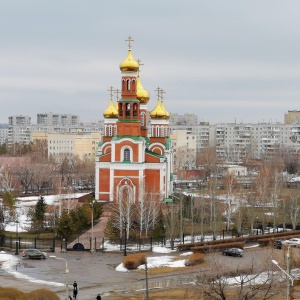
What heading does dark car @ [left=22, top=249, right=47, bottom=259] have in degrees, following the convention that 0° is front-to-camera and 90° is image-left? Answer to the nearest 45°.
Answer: approximately 270°

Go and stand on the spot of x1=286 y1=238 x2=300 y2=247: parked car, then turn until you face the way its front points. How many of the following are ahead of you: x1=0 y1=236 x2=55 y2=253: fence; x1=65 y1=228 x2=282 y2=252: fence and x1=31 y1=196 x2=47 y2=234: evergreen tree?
3

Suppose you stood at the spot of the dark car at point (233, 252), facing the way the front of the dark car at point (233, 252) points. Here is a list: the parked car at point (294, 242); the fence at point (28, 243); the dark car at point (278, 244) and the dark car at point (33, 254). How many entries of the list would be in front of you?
2

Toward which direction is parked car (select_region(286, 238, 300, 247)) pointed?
to the viewer's left

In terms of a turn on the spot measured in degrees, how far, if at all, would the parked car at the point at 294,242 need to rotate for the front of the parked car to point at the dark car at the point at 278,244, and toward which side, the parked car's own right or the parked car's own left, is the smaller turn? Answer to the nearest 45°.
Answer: approximately 45° to the parked car's own left

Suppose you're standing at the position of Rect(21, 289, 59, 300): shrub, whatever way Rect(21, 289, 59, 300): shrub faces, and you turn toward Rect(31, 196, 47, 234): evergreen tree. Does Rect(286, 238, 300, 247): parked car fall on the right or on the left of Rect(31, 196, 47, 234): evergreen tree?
right

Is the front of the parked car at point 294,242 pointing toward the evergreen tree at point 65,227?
yes

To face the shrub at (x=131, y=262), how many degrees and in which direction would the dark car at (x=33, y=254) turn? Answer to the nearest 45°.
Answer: approximately 45° to its right

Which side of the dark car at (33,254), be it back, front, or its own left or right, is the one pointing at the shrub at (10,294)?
right
